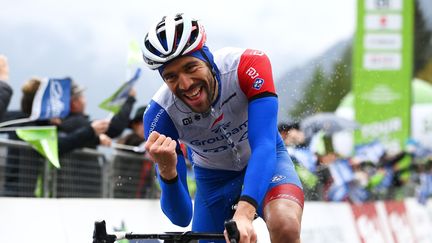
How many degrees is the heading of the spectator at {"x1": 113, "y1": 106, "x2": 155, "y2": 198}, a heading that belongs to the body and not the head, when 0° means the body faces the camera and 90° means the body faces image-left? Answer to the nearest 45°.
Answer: approximately 270°

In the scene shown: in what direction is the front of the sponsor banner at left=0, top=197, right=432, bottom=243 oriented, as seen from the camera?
facing the viewer

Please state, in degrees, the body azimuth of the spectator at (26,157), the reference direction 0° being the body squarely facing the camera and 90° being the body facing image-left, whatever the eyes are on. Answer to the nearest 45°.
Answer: approximately 270°

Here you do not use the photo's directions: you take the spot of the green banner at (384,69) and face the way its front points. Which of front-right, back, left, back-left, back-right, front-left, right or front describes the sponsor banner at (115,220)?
front

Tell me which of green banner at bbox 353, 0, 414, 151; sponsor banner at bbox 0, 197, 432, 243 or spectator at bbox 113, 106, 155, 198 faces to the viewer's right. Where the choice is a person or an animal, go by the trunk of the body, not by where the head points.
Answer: the spectator

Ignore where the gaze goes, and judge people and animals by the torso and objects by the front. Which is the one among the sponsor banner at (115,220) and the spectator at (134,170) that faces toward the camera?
the sponsor banner

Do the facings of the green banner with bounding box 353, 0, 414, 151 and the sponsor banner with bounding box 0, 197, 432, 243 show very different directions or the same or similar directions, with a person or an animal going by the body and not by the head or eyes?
same or similar directions

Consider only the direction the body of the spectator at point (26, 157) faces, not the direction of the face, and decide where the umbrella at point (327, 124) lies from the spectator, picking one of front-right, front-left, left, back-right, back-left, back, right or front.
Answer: front-left

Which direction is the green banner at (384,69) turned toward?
toward the camera

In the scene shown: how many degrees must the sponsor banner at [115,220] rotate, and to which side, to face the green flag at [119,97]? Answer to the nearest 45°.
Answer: approximately 180°

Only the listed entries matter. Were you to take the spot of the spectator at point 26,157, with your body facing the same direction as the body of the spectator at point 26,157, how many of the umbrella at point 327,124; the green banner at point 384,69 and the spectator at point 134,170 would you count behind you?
0

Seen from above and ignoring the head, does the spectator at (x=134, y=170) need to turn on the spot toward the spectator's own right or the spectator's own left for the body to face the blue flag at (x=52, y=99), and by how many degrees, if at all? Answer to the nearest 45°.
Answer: approximately 135° to the spectator's own right
